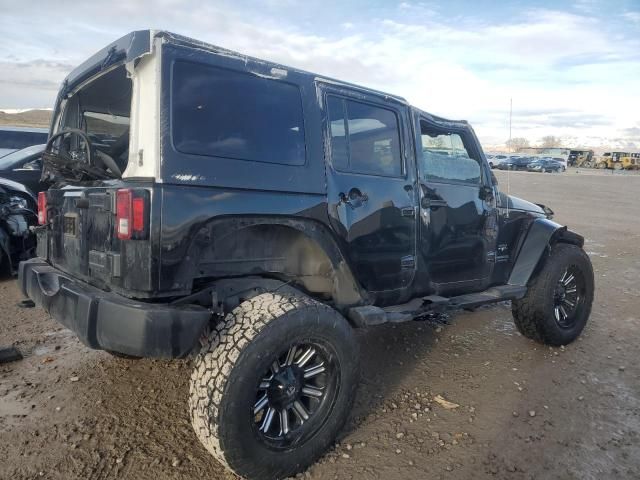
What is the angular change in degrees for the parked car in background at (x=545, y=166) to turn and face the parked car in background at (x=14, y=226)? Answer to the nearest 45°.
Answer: approximately 45° to its left

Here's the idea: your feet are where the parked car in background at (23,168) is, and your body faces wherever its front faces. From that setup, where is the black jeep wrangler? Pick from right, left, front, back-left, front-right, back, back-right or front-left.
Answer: front-left

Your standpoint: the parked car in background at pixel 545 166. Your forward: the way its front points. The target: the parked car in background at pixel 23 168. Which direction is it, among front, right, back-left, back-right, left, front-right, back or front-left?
front-left

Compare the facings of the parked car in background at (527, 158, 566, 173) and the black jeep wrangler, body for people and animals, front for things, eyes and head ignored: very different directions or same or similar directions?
very different directions

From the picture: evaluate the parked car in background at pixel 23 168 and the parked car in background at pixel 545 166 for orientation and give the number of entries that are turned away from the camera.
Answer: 0

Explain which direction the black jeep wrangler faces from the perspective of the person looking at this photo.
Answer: facing away from the viewer and to the right of the viewer

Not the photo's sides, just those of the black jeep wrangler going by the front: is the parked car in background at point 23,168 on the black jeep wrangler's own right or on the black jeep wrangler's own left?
on the black jeep wrangler's own left

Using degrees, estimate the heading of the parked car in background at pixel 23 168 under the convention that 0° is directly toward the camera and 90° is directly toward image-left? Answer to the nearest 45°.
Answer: approximately 45°
